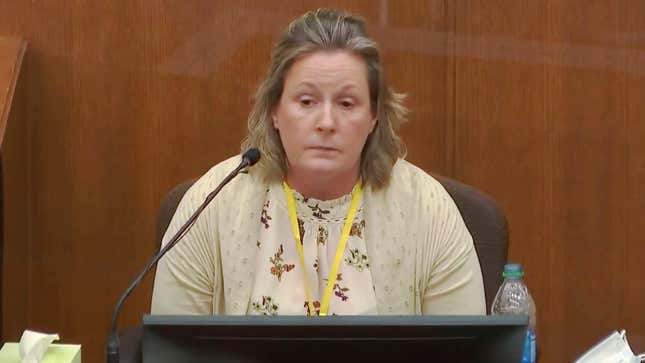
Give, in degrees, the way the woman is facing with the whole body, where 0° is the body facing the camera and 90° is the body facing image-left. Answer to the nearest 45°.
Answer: approximately 0°

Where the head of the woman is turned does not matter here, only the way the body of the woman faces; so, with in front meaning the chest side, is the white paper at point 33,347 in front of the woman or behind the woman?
in front
